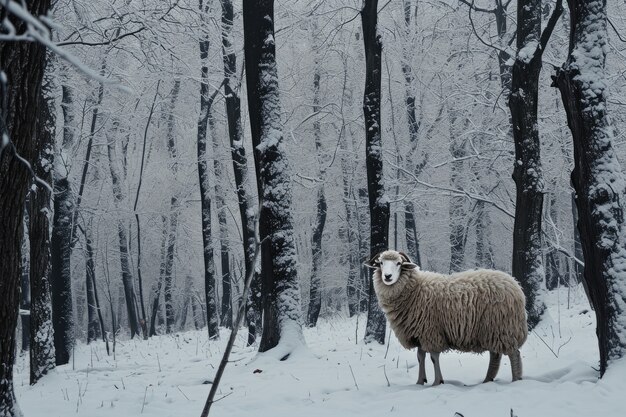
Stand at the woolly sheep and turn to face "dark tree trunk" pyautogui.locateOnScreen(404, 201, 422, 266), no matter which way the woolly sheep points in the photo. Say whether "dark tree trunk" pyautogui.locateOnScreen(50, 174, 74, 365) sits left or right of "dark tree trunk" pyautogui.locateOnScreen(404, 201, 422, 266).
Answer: left

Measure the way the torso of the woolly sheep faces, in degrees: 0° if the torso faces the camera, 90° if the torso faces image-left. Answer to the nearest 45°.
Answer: approximately 90°

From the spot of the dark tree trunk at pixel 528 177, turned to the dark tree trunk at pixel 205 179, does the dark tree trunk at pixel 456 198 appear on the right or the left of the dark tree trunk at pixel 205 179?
right

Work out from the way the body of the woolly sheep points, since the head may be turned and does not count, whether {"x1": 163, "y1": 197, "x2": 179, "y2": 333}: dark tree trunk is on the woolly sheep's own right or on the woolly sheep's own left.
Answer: on the woolly sheep's own right

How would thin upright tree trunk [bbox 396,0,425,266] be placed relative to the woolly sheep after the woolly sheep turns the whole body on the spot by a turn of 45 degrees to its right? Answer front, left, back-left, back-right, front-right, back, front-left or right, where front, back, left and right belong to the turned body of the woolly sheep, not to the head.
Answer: front-right

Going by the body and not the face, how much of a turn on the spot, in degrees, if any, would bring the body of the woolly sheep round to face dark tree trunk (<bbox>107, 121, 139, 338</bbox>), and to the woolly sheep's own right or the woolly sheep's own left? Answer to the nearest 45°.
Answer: approximately 45° to the woolly sheep's own right

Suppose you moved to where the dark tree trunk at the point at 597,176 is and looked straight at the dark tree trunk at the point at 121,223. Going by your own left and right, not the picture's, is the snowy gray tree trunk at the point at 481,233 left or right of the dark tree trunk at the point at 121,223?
right

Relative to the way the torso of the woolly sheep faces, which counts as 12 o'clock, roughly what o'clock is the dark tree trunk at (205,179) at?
The dark tree trunk is roughly at 2 o'clock from the woolly sheep.

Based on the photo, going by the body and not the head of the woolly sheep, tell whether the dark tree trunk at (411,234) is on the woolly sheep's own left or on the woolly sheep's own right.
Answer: on the woolly sheep's own right

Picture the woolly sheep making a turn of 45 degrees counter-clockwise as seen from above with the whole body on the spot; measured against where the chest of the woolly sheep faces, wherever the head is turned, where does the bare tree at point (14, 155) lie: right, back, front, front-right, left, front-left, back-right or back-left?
front

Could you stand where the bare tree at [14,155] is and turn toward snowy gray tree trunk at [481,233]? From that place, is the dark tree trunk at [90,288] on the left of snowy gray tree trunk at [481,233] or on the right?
left

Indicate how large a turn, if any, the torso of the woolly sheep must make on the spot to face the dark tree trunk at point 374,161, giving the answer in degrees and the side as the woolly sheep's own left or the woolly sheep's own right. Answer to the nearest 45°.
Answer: approximately 90° to the woolly sheep's own right

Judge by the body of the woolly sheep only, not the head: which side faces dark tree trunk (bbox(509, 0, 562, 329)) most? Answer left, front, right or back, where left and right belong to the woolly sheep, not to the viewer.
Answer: right

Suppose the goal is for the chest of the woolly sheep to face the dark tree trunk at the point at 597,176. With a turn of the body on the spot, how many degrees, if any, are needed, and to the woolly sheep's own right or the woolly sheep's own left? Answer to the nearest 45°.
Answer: approximately 135° to the woolly sheep's own left
